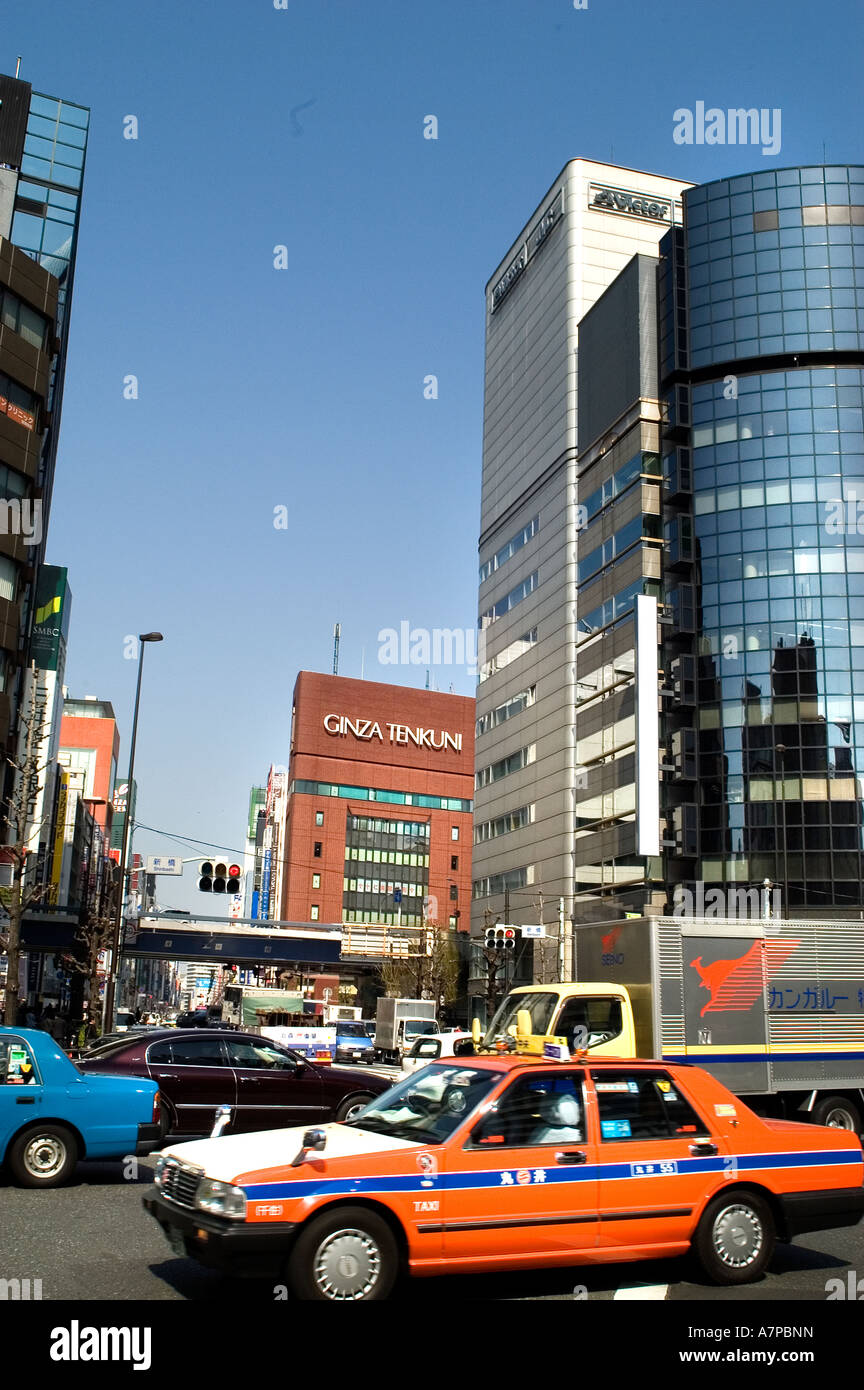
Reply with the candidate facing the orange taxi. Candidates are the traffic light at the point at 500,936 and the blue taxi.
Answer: the traffic light

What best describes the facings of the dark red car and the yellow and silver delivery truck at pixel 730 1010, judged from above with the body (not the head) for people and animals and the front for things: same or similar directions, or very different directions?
very different directions

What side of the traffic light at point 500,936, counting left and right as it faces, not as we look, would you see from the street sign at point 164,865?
right

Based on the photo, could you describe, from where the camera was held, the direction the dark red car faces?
facing to the right of the viewer

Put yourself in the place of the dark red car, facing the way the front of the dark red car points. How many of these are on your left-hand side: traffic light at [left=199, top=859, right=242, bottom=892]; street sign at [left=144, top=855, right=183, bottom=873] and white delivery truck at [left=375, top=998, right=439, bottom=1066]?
3

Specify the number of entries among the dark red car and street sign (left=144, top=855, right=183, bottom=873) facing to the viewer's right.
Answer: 1

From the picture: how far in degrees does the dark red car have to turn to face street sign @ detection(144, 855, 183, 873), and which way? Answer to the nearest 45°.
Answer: approximately 90° to its left

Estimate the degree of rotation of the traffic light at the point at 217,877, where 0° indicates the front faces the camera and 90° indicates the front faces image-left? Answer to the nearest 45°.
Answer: approximately 0°

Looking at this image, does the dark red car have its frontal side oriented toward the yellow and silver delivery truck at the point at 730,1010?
yes

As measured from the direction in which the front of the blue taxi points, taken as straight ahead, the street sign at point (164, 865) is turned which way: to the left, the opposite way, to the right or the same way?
to the left

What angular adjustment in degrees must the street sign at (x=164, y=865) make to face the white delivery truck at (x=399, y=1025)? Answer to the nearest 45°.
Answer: approximately 135° to its left

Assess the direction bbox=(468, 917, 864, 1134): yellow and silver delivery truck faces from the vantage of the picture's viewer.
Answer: facing the viewer and to the left of the viewer

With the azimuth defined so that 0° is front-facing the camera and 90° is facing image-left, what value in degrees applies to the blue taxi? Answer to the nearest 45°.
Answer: approximately 90°

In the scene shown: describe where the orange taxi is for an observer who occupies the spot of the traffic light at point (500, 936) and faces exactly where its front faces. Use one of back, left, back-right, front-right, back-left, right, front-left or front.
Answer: front
